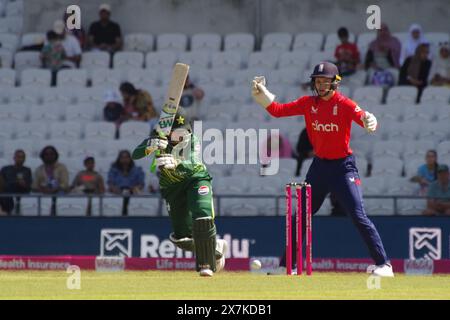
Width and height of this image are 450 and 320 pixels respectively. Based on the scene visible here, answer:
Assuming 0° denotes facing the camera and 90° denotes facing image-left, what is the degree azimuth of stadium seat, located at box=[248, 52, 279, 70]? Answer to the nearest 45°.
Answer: approximately 0°

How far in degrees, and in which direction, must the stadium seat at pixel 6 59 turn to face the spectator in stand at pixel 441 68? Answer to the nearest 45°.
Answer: approximately 45° to its left

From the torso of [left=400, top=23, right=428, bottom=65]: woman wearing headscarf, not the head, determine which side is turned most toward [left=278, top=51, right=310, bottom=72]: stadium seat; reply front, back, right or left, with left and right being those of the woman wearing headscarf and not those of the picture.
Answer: right

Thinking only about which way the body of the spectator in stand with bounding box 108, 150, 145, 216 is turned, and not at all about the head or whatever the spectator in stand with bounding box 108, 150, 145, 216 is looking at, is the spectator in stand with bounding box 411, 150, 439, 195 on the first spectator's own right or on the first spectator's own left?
on the first spectator's own left

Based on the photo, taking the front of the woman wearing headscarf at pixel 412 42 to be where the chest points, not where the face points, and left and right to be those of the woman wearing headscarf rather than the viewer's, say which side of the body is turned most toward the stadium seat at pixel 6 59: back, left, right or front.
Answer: right

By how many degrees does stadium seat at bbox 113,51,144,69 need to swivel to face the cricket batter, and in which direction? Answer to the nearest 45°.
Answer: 0° — it already faces them

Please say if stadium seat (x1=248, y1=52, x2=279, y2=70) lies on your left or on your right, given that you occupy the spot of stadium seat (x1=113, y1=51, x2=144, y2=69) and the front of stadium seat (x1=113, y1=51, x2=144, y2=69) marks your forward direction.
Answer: on your left
